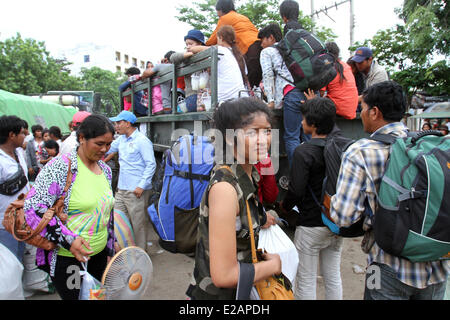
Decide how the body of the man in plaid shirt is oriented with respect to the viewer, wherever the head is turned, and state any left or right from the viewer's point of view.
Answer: facing away from the viewer and to the left of the viewer

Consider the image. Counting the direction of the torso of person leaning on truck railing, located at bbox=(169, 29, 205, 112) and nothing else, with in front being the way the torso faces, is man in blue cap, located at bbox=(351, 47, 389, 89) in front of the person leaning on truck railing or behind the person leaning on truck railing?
behind

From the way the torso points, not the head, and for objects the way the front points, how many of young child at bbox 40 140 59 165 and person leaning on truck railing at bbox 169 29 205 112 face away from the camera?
0

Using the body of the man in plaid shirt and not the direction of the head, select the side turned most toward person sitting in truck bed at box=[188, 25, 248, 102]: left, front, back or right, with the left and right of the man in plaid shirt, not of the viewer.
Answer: front

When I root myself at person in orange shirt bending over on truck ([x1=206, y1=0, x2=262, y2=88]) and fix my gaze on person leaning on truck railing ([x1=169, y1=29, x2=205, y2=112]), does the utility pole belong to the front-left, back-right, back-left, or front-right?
back-right

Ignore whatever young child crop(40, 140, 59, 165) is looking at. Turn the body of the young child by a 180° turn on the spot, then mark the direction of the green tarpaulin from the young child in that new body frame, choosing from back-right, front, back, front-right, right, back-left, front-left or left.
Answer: front-left

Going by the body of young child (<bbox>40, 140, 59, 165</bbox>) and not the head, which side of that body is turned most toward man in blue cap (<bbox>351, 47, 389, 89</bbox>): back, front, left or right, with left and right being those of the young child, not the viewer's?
left

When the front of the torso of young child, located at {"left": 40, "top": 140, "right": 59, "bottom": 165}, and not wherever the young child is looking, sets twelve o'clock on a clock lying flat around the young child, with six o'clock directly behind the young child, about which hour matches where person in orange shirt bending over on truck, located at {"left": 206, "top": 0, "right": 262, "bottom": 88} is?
The person in orange shirt bending over on truck is roughly at 9 o'clock from the young child.

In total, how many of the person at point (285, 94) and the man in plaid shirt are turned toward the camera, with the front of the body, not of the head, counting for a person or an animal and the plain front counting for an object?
0

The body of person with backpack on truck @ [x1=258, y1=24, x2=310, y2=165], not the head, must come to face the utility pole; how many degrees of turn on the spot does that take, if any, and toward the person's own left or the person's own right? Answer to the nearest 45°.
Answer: approximately 90° to the person's own right

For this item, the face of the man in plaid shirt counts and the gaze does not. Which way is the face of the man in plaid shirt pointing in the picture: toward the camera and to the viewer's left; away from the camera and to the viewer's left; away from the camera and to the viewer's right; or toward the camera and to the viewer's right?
away from the camera and to the viewer's left
